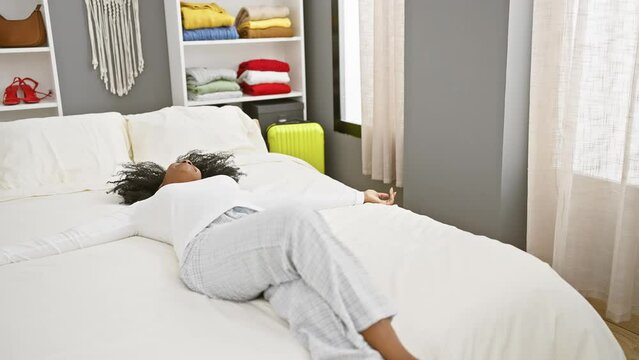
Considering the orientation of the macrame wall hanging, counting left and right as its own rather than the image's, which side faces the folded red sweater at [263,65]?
left

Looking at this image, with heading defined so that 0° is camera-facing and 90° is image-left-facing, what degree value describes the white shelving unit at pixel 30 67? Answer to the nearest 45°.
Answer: approximately 0°

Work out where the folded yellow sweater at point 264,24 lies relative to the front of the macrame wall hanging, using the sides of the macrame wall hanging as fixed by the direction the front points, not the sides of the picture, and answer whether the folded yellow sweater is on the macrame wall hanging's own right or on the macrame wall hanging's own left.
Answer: on the macrame wall hanging's own left

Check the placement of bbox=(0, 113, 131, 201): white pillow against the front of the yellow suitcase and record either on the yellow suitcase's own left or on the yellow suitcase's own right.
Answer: on the yellow suitcase's own right

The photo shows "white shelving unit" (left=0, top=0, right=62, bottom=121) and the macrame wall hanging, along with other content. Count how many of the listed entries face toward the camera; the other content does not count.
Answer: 2

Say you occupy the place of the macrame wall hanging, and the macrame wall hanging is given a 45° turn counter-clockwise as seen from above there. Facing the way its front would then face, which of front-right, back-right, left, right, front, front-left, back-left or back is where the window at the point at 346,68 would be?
front-left

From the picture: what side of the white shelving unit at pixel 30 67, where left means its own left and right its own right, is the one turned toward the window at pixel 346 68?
left

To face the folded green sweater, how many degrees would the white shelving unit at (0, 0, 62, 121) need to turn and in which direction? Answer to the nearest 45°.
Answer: approximately 90° to its left

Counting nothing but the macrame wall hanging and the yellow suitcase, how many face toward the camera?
2
